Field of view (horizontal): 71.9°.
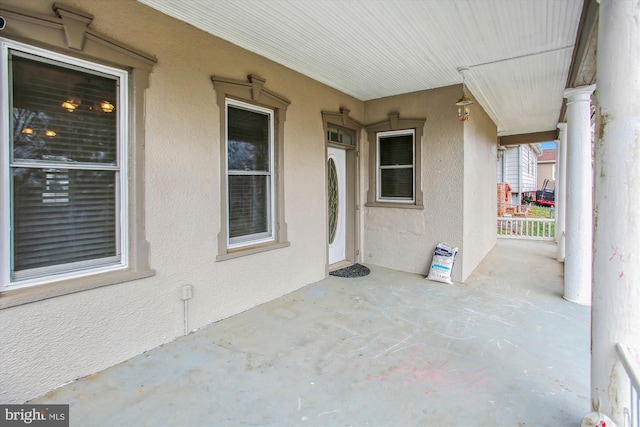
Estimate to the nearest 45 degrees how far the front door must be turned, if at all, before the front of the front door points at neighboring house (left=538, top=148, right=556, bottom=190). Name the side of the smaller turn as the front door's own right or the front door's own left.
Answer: approximately 90° to the front door's own left

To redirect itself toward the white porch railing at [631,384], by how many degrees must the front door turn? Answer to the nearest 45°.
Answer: approximately 45° to its right

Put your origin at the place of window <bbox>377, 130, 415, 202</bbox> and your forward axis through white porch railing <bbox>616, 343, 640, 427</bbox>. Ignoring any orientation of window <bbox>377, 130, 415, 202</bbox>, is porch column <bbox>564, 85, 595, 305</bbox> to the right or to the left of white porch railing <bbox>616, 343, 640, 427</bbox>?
left

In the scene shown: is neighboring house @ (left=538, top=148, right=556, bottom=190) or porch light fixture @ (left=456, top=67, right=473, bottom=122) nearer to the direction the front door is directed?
the porch light fixture

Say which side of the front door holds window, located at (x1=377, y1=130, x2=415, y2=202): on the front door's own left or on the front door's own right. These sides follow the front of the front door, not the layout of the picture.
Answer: on the front door's own left

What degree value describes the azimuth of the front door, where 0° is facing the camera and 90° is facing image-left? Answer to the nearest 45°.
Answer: approximately 315°

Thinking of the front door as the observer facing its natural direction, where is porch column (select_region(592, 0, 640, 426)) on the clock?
The porch column is roughly at 1 o'clock from the front door.

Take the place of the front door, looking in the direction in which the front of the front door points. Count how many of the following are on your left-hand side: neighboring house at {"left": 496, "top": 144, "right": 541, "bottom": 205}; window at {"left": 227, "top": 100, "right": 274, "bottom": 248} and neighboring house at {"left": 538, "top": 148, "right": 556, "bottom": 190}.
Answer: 2

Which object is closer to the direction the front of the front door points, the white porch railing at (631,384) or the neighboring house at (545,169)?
the white porch railing
